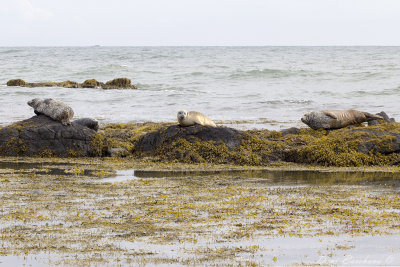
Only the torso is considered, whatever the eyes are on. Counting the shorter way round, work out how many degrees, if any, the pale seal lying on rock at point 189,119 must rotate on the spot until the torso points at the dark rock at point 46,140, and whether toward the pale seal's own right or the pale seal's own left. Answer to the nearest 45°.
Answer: approximately 45° to the pale seal's own right

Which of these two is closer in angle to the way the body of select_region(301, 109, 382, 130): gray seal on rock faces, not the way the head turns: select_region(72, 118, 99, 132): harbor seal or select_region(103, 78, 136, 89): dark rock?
the harbor seal

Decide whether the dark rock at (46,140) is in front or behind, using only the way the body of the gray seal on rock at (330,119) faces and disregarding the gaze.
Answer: in front

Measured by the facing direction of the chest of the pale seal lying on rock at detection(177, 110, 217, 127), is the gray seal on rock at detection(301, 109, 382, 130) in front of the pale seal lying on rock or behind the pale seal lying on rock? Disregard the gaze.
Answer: behind

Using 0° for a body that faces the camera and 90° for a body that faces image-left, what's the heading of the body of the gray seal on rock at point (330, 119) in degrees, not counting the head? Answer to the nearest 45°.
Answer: approximately 90°

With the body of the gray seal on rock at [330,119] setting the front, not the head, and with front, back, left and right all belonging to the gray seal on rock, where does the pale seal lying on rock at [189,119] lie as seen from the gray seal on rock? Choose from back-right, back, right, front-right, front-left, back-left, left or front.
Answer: front-left

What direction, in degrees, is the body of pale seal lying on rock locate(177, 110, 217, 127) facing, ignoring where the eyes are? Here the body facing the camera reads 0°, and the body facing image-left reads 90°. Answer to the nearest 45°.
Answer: approximately 45°

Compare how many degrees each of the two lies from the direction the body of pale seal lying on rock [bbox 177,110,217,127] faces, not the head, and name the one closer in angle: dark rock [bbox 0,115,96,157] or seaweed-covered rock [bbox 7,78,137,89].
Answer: the dark rock
